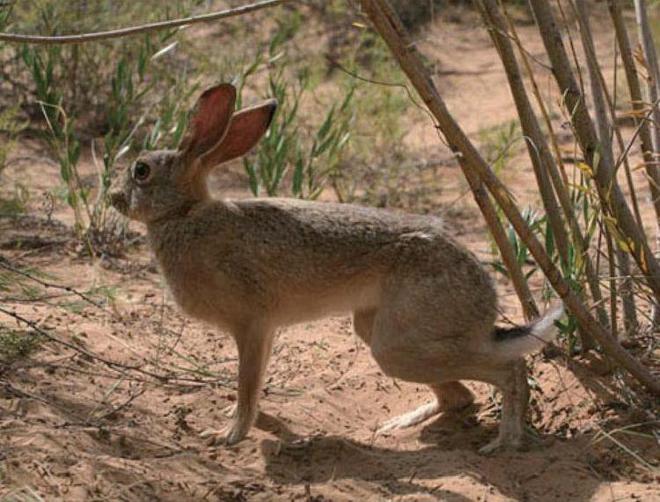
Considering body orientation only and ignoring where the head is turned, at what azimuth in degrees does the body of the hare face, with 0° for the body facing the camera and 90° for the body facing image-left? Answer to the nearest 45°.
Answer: approximately 90°

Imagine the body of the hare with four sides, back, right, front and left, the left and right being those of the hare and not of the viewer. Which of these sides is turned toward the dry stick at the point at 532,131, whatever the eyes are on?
back

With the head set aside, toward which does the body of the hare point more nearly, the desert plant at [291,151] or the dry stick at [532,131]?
the desert plant

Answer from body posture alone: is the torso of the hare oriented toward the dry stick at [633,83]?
no

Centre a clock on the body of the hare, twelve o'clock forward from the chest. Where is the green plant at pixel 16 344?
The green plant is roughly at 12 o'clock from the hare.

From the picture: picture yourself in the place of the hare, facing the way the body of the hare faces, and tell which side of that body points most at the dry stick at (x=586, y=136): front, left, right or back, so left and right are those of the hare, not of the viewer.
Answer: back

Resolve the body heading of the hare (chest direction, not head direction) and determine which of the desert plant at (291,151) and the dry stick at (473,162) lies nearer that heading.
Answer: the desert plant

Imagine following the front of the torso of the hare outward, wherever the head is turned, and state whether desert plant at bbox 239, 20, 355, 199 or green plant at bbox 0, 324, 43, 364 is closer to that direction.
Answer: the green plant

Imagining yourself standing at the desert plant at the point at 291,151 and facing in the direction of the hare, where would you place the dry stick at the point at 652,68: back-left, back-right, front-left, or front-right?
front-left

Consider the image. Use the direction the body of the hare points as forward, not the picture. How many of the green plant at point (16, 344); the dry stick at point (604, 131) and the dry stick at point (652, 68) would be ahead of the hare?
1

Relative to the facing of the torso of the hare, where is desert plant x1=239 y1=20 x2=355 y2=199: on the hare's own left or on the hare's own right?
on the hare's own right

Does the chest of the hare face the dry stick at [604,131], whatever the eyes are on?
no

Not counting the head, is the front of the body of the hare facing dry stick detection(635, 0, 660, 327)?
no
